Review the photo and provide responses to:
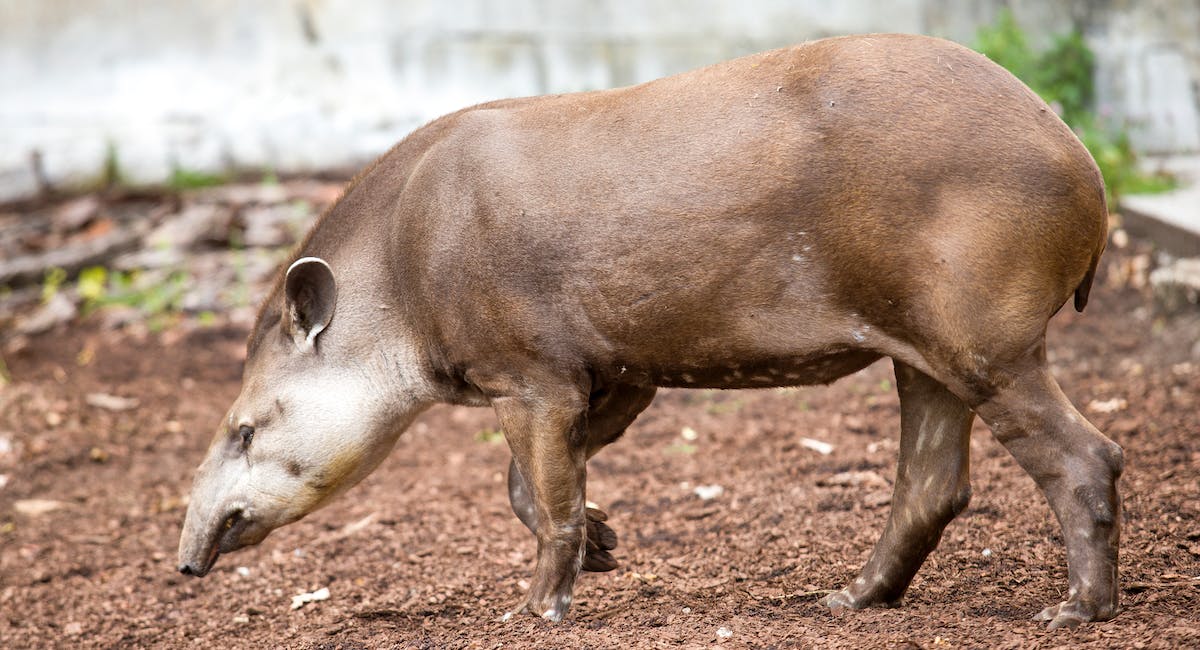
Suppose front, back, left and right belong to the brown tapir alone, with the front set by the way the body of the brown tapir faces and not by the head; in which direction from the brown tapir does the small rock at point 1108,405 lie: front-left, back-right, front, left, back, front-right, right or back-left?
back-right

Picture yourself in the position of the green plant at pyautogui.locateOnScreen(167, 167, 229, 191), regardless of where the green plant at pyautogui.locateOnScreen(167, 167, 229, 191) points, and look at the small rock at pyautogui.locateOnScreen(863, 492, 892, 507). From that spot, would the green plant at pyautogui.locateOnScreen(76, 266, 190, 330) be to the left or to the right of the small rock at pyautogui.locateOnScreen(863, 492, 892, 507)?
right

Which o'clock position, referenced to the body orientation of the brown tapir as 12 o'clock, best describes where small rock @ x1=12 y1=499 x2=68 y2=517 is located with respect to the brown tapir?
The small rock is roughly at 1 o'clock from the brown tapir.

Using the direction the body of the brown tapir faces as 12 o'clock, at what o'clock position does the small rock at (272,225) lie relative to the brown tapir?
The small rock is roughly at 2 o'clock from the brown tapir.

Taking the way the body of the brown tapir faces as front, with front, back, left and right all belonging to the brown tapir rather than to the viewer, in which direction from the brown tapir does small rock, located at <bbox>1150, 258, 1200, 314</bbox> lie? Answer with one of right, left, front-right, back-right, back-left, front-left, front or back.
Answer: back-right

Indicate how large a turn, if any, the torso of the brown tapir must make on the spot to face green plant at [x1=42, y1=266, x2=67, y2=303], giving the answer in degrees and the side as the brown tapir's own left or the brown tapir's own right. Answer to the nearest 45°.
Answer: approximately 45° to the brown tapir's own right

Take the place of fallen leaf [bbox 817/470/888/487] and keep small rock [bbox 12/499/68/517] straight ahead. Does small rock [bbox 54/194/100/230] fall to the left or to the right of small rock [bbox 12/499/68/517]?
right

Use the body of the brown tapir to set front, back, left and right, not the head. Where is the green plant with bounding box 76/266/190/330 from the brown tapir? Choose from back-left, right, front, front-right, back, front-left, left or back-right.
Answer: front-right

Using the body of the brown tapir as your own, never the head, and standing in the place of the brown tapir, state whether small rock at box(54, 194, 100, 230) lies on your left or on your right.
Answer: on your right

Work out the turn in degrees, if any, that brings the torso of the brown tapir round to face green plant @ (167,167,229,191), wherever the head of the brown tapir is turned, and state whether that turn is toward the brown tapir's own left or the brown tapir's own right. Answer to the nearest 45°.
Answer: approximately 45° to the brown tapir's own right

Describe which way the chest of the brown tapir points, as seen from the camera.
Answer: to the viewer's left
